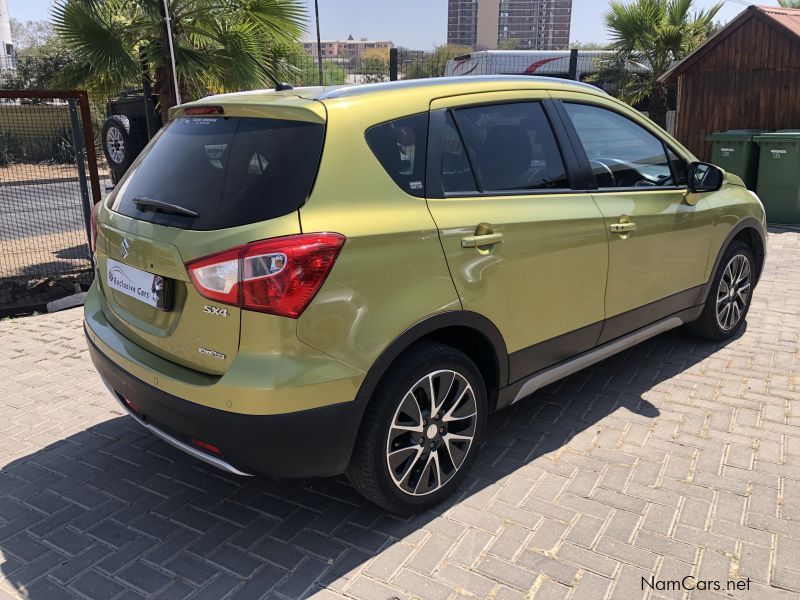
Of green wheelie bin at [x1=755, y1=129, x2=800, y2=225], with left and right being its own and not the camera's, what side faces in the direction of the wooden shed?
back

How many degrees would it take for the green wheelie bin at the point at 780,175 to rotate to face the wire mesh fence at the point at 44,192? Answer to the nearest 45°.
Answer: approximately 45° to its right

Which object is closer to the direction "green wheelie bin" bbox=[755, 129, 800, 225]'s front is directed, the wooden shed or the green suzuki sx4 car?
the green suzuki sx4 car

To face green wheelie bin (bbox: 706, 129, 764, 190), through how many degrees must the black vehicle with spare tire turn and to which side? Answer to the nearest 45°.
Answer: approximately 45° to its right

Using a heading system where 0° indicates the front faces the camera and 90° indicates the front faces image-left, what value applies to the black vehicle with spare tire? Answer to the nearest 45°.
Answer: approximately 225°

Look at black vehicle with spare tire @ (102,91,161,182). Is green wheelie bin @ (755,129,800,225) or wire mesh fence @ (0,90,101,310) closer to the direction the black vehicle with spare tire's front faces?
the green wheelie bin

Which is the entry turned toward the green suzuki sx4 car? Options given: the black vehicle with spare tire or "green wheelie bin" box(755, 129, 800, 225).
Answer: the green wheelie bin

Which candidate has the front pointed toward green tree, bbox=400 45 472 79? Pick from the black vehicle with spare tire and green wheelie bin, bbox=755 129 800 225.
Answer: the black vehicle with spare tire
